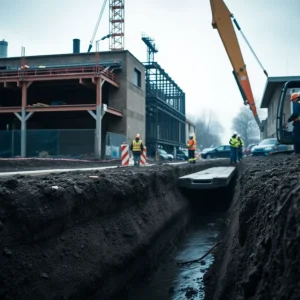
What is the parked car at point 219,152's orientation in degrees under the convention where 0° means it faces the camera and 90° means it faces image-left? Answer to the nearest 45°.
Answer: approximately 90°

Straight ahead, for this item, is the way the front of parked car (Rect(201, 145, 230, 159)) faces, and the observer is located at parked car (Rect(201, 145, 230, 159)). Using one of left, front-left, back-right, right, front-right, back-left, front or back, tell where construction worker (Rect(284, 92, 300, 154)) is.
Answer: left

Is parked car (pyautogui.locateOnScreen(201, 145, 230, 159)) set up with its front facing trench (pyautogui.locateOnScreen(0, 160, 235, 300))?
no

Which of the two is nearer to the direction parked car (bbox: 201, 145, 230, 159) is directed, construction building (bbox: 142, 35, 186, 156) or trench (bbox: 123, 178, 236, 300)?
the construction building

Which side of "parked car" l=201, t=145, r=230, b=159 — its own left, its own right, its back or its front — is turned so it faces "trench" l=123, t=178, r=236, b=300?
left

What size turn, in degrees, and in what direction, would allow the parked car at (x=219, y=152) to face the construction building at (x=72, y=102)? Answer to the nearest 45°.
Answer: approximately 45° to its left
